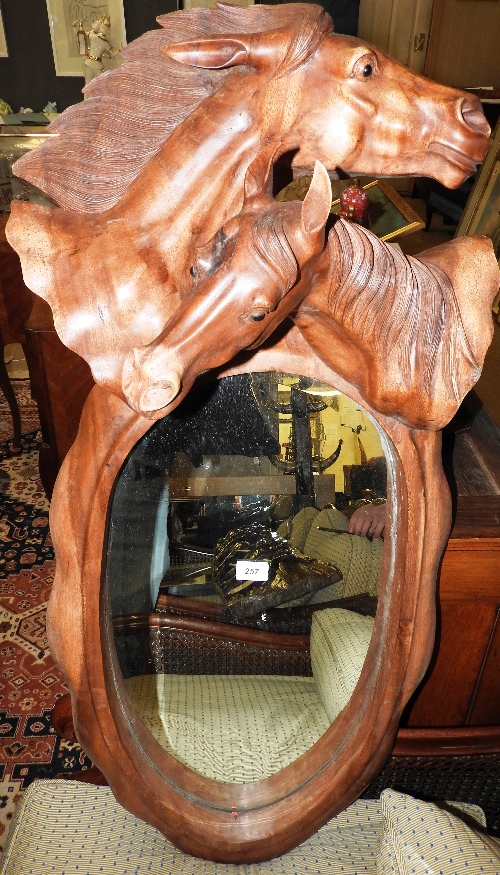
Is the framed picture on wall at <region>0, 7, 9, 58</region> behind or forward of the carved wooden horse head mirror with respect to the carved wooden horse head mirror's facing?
behind

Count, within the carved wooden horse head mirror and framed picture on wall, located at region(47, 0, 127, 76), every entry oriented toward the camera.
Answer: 2

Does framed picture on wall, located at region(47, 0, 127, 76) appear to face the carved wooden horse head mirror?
yes

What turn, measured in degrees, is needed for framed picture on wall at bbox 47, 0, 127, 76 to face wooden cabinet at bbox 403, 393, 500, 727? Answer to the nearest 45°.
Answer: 0° — it already faces it

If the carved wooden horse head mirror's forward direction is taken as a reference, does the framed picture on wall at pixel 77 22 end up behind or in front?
behind
